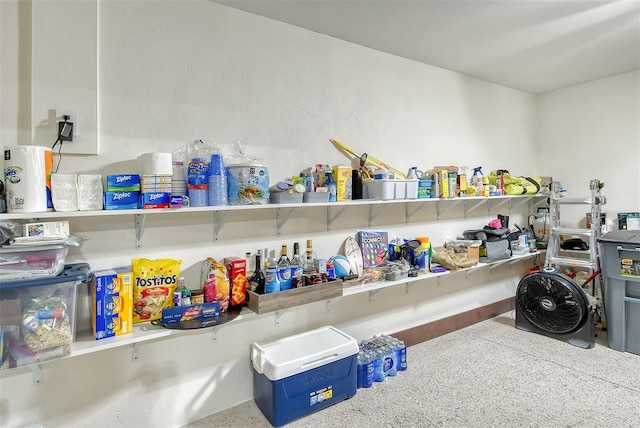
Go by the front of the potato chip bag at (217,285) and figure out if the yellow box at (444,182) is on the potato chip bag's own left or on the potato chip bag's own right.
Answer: on the potato chip bag's own left

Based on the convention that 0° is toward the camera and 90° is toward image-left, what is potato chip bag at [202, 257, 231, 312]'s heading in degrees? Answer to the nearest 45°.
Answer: approximately 0°

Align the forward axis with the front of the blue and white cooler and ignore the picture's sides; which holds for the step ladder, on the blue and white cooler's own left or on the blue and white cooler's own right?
on the blue and white cooler's own left

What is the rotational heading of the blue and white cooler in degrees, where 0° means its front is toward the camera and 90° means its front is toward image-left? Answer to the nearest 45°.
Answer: approximately 315°

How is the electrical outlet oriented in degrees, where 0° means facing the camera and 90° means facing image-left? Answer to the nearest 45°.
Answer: approximately 0°
